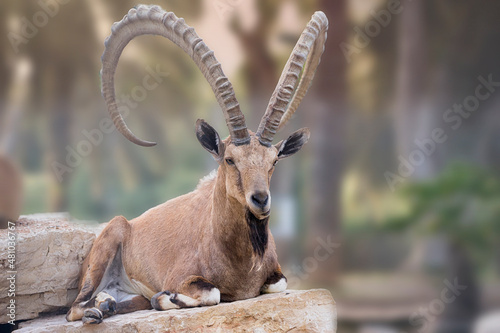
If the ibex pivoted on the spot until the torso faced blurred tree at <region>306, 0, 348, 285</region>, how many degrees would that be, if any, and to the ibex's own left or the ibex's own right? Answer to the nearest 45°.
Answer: approximately 90° to the ibex's own left

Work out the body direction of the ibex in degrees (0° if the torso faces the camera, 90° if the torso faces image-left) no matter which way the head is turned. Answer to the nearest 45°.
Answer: approximately 315°

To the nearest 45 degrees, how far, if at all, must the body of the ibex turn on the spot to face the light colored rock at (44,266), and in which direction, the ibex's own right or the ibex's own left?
approximately 180°
